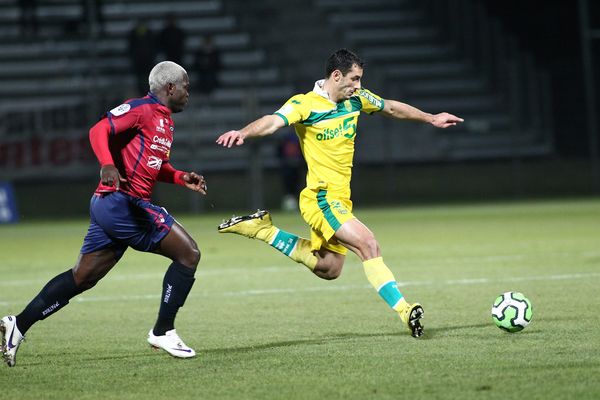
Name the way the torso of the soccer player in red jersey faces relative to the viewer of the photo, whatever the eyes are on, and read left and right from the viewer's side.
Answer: facing to the right of the viewer

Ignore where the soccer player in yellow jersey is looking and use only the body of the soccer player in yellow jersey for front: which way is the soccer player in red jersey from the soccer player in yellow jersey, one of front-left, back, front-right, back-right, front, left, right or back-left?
right

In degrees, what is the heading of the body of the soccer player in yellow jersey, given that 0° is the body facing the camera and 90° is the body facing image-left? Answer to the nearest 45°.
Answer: approximately 315°

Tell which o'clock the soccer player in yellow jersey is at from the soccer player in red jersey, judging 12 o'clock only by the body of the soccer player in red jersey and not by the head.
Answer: The soccer player in yellow jersey is roughly at 11 o'clock from the soccer player in red jersey.

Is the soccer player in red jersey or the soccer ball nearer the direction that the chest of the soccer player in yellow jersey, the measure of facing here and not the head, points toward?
the soccer ball

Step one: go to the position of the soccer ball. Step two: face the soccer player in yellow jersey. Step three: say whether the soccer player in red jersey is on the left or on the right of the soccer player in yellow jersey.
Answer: left

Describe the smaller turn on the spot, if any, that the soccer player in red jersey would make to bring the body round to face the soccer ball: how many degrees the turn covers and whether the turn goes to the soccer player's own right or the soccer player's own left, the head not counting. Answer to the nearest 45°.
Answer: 0° — they already face it

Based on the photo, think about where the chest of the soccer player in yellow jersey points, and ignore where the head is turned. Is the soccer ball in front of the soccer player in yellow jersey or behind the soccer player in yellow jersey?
in front

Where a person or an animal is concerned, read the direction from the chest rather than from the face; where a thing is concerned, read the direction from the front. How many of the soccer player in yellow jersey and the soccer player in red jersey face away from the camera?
0
